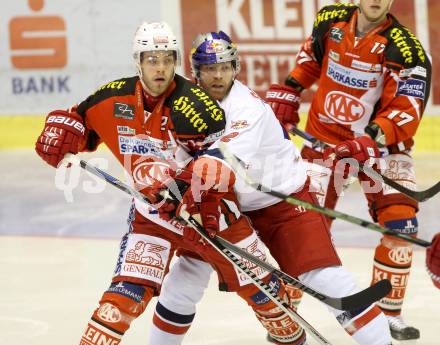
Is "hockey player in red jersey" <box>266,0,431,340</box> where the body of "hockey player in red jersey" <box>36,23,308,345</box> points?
no

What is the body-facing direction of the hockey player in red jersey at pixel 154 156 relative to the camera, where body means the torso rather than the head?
toward the camera

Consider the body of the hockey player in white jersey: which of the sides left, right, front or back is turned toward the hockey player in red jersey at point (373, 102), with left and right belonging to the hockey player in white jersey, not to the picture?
back

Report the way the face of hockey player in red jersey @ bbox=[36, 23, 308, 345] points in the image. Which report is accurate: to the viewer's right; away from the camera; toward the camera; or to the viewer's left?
toward the camera

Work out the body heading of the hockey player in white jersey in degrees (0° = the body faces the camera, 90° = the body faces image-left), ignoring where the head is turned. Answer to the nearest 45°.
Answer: approximately 45°

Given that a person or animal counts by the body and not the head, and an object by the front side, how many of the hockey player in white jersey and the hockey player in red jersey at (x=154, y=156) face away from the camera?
0
